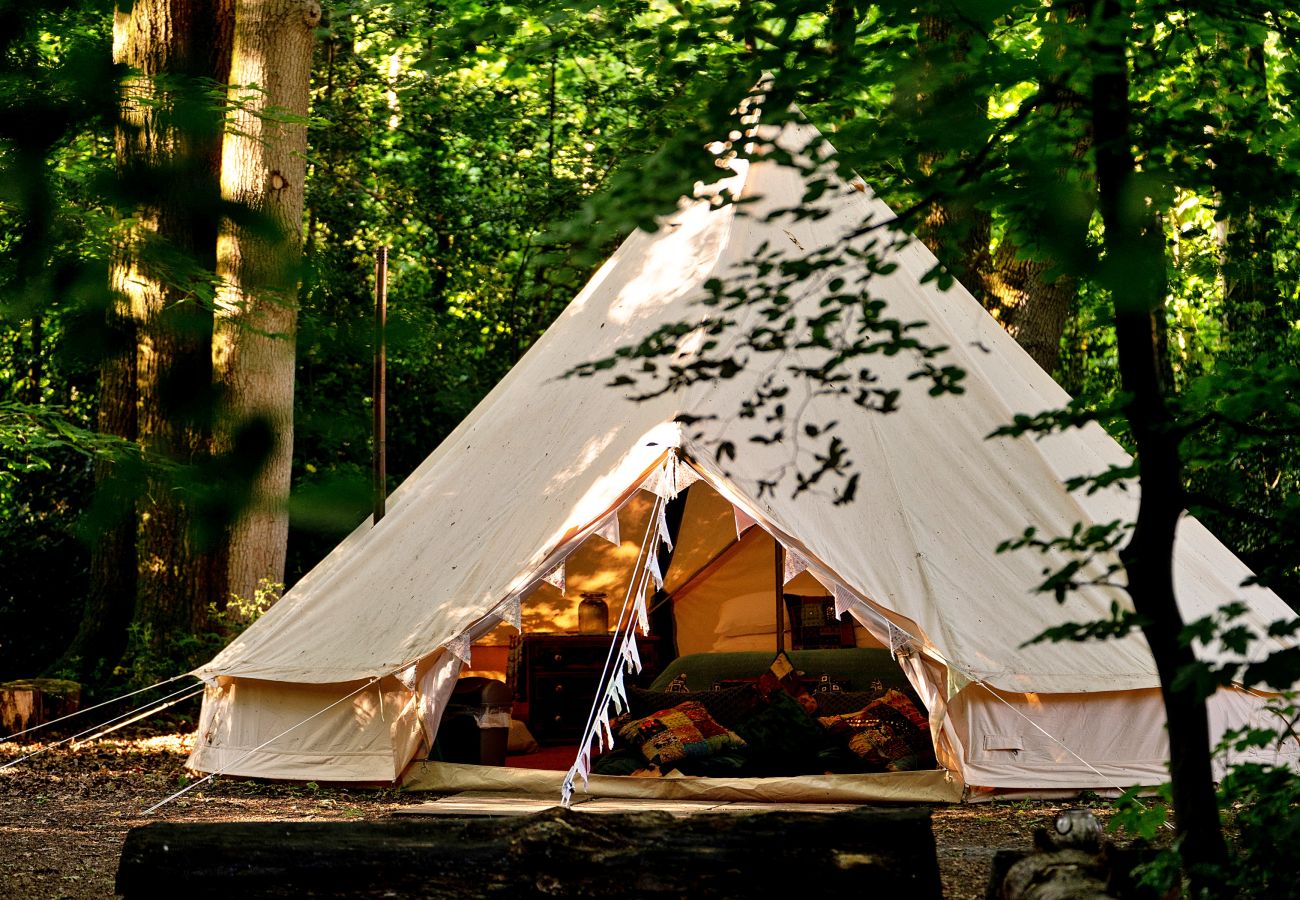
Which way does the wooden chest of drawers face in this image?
toward the camera

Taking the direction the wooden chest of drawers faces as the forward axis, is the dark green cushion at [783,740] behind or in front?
in front

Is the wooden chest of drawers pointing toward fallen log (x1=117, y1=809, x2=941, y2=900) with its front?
yes

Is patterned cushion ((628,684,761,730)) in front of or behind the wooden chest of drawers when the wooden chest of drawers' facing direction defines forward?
in front

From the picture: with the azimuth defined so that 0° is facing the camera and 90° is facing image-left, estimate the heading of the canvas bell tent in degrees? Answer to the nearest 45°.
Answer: approximately 0°

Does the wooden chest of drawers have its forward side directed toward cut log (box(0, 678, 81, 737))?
no
